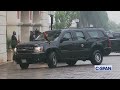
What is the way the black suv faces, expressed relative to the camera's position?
facing the viewer and to the left of the viewer
